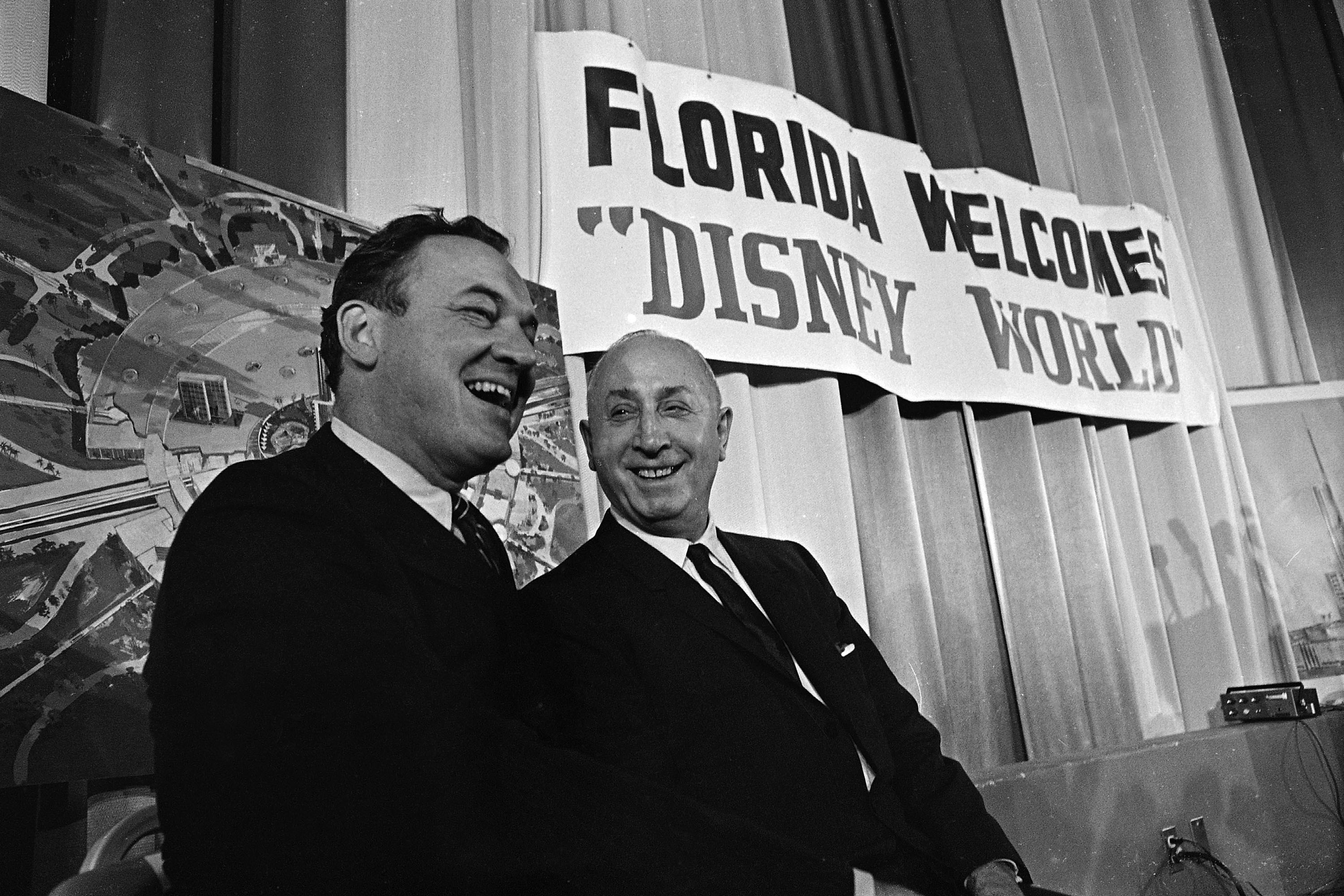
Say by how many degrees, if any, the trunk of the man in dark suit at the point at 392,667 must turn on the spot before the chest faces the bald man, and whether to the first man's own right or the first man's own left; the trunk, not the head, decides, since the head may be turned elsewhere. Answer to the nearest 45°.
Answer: approximately 45° to the first man's own left
